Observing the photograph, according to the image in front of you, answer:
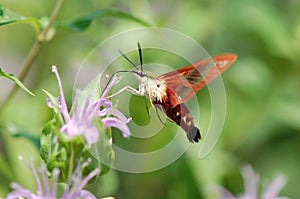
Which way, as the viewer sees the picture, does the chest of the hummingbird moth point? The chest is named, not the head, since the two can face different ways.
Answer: to the viewer's left
